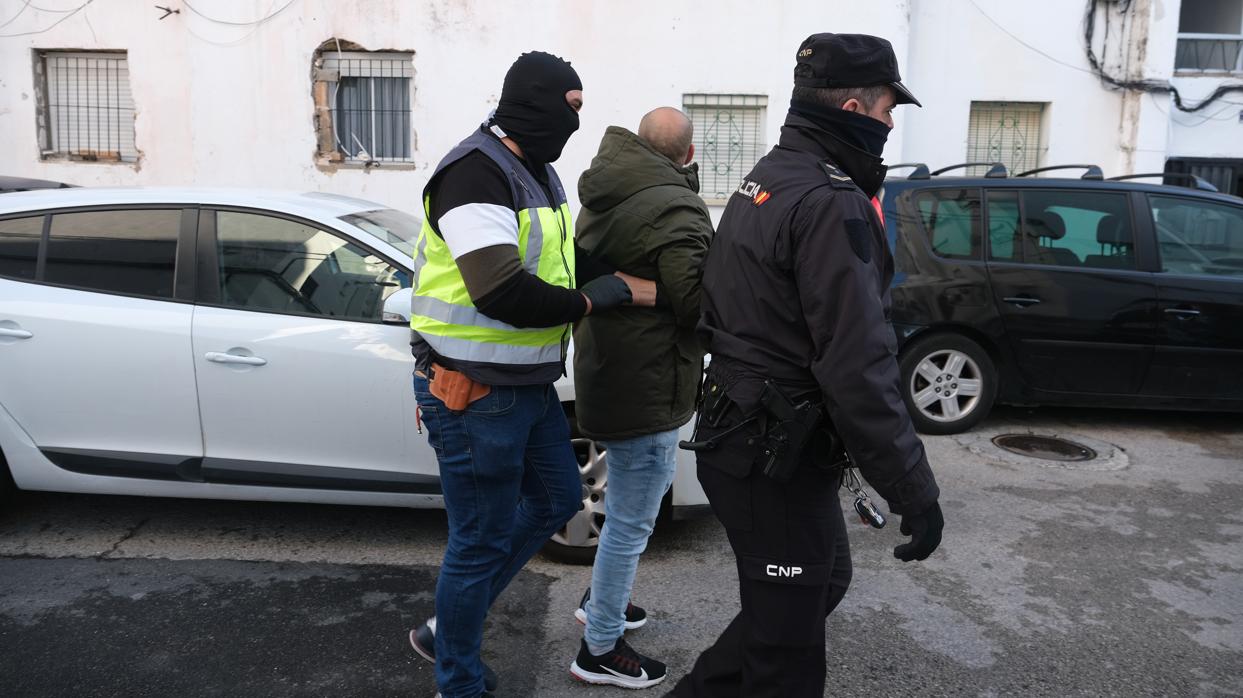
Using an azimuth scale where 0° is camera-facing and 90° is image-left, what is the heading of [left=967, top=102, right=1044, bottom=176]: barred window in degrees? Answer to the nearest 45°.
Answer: approximately 0°

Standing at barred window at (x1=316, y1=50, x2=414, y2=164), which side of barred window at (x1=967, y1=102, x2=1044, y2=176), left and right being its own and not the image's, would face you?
right

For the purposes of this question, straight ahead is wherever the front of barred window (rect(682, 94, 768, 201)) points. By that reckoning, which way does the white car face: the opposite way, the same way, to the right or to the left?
to the left

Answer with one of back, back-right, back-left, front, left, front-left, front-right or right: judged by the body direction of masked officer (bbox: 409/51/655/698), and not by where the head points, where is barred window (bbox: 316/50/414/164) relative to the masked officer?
left

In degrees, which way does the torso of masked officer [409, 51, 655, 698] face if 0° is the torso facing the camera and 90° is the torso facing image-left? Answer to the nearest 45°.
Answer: approximately 270°

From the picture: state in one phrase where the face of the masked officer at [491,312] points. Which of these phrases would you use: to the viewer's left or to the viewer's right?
to the viewer's right

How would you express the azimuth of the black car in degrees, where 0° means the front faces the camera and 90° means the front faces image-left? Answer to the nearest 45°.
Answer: approximately 270°

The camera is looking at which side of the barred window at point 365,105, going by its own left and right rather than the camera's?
front

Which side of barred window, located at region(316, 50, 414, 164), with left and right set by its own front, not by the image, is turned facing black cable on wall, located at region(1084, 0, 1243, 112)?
left

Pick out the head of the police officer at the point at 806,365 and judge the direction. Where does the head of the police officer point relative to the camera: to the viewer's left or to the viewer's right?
to the viewer's right

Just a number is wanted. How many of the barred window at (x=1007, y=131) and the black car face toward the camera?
1

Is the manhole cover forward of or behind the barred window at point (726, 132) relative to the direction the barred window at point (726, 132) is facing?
forward

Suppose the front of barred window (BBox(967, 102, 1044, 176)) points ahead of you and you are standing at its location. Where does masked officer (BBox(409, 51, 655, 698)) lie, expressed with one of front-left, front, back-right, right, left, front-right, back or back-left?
front
